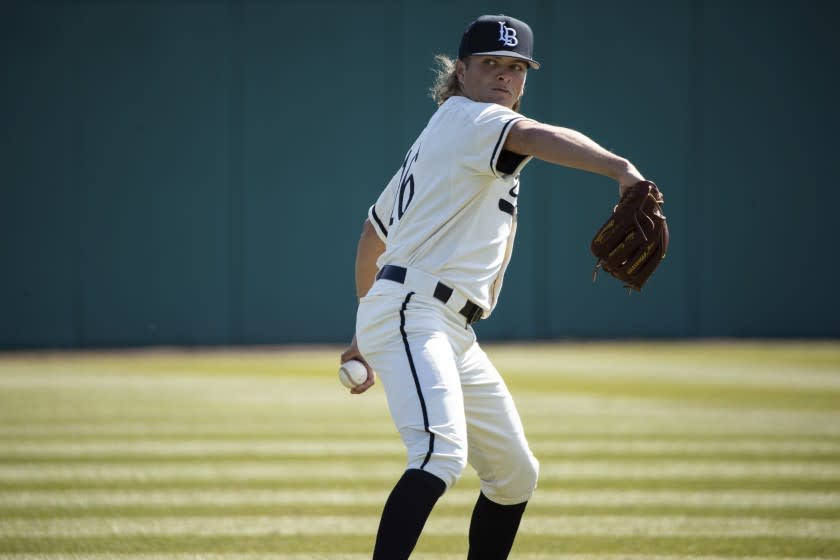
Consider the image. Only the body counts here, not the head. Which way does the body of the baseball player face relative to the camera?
to the viewer's right
